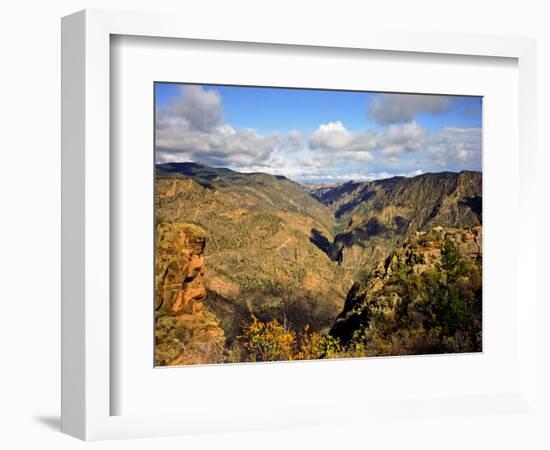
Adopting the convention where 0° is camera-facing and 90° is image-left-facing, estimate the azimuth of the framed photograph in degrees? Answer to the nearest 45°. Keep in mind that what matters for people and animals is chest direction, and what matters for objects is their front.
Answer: approximately 315°
